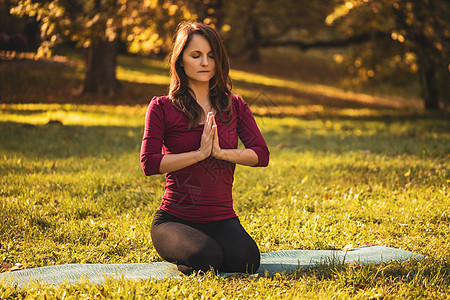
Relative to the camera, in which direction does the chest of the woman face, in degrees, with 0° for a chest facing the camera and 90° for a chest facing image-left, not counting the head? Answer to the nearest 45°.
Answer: approximately 315°

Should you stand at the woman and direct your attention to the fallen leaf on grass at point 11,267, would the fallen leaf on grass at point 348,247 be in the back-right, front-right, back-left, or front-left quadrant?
back-right

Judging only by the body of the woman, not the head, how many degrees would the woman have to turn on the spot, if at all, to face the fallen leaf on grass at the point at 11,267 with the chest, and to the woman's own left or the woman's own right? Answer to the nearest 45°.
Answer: approximately 135° to the woman's own right
